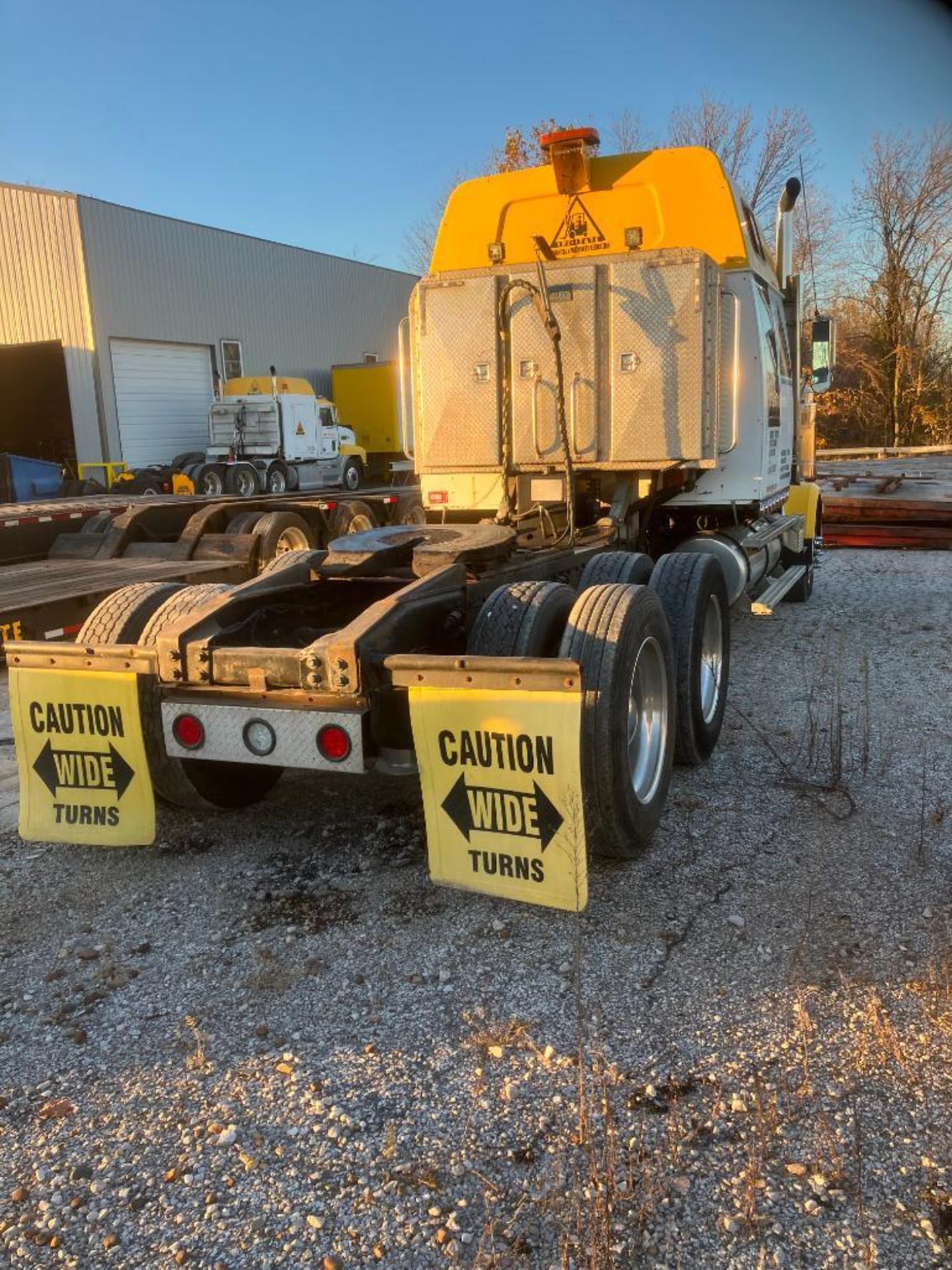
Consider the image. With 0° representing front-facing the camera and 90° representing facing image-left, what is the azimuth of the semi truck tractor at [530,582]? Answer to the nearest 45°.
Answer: approximately 225°

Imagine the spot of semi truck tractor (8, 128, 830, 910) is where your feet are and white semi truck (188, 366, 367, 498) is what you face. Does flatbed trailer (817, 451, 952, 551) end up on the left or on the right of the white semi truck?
right

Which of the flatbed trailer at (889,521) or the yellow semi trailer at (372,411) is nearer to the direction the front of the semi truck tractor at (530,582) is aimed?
the flatbed trailer

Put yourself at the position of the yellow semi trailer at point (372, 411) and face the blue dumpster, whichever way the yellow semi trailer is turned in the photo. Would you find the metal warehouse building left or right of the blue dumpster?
right

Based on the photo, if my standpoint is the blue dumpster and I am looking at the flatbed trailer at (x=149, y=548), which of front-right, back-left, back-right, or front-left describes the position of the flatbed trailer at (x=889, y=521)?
front-left

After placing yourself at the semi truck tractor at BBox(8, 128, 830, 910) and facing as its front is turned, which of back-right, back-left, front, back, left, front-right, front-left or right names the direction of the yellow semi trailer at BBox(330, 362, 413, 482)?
front-left

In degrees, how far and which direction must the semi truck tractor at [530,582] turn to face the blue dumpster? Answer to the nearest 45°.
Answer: approximately 90° to its left

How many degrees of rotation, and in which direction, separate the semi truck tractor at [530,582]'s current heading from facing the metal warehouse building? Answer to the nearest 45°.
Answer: approximately 45° to its left

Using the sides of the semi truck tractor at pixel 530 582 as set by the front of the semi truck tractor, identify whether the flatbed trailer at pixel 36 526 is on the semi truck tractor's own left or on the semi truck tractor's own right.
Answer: on the semi truck tractor's own left

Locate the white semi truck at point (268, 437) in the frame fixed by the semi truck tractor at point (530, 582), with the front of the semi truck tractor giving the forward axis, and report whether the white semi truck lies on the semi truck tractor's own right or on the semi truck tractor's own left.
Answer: on the semi truck tractor's own left

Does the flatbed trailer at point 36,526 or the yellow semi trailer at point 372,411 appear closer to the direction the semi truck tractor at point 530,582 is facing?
the yellow semi trailer
